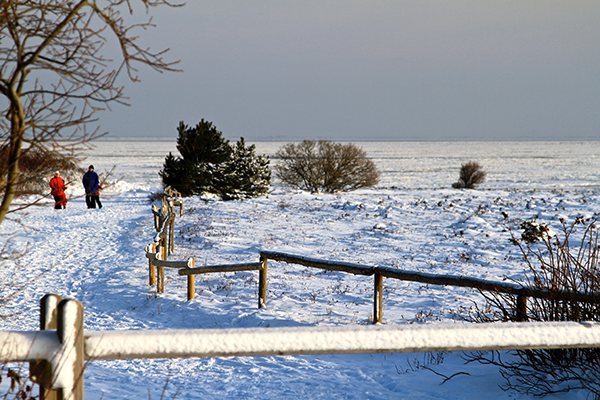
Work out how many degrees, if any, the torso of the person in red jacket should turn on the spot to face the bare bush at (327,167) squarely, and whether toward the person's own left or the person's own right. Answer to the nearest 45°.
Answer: approximately 135° to the person's own left

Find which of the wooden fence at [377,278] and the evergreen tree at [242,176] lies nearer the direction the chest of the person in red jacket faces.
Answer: the wooden fence

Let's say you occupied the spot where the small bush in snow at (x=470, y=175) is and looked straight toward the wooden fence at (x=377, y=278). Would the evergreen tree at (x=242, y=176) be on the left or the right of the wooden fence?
right

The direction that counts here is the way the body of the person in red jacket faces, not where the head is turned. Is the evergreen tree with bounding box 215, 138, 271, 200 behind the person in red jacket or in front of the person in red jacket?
behind

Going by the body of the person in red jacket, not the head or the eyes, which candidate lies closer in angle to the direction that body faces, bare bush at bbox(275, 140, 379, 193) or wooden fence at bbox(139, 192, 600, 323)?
the wooden fence

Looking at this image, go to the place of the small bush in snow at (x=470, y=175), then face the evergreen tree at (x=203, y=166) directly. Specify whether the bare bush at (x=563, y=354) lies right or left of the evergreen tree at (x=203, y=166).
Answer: left
